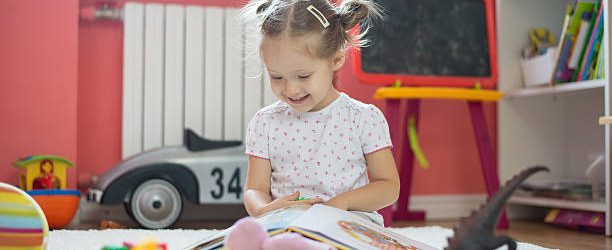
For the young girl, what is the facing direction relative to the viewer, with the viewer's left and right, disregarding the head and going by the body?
facing the viewer

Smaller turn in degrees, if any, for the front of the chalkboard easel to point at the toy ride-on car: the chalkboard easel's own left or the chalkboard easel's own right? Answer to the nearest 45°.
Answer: approximately 90° to the chalkboard easel's own right

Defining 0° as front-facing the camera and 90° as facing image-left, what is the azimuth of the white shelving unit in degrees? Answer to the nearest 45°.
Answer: approximately 45°

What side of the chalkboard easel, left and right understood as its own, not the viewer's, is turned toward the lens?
front

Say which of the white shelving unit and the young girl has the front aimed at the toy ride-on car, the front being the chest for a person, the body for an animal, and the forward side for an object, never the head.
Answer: the white shelving unit

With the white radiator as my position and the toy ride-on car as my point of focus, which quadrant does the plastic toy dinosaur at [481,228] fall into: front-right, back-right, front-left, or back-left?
front-left

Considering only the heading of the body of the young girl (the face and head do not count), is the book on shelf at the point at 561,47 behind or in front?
behind

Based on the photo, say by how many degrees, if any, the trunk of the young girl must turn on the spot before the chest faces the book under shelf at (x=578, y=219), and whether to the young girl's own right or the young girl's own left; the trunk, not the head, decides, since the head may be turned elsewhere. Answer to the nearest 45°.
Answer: approximately 135° to the young girl's own left

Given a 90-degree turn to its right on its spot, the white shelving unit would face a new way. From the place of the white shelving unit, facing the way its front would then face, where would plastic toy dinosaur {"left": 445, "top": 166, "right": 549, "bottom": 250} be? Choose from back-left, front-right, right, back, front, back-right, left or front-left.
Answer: back-left

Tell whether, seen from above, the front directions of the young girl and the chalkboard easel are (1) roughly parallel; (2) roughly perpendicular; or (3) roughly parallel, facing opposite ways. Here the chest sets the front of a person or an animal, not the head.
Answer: roughly parallel
